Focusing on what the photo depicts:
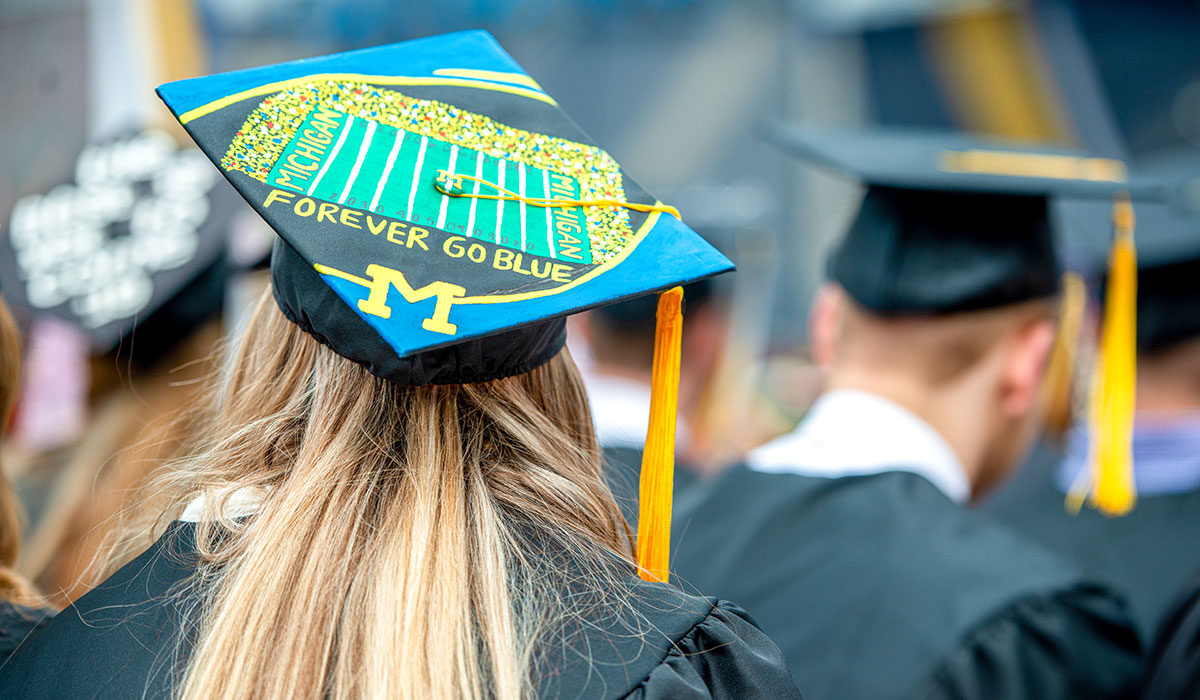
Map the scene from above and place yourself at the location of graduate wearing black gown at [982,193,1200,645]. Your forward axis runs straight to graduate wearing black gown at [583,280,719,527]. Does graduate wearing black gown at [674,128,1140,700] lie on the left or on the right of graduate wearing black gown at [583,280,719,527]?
left

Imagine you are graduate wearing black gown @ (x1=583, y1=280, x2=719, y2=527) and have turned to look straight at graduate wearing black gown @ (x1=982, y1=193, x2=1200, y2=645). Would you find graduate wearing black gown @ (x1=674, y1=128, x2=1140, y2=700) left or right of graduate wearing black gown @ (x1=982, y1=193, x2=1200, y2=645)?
right

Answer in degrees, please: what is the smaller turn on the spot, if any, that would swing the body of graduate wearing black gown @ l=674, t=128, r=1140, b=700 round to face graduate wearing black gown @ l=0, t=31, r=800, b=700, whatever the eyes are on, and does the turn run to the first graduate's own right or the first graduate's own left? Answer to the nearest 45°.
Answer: approximately 180°

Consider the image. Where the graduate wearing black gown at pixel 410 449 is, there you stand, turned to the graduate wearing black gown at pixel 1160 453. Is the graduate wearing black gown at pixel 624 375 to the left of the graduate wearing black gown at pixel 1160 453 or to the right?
left

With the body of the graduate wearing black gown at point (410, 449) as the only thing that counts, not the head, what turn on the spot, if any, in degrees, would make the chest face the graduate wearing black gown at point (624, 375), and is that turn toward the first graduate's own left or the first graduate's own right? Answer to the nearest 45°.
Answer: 0° — they already face them

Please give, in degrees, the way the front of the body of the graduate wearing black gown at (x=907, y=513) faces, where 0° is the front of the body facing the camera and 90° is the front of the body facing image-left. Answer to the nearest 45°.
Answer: approximately 225°

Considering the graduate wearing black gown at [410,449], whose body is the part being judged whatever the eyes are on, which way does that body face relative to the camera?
away from the camera
